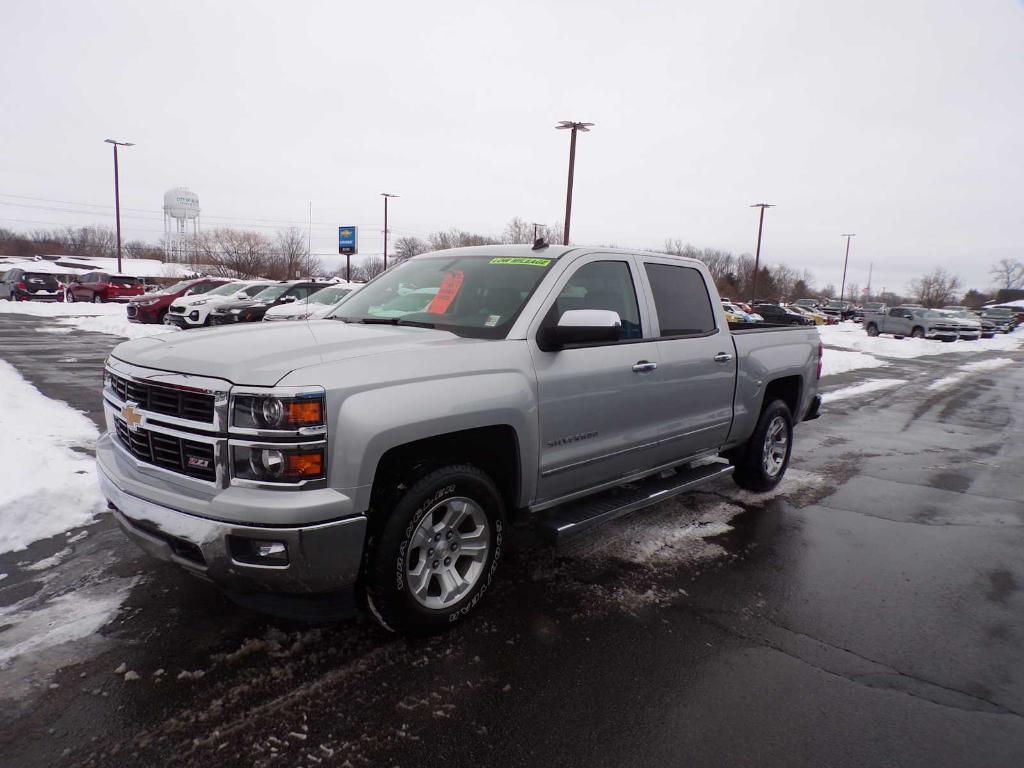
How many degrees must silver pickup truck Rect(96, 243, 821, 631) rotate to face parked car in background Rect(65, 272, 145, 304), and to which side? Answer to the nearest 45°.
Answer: approximately 90° to its right

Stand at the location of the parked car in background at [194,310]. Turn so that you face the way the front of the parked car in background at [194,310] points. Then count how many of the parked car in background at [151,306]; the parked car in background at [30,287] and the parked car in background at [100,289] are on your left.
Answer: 0

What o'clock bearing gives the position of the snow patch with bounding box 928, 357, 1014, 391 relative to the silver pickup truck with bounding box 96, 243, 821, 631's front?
The snow patch is roughly at 6 o'clock from the silver pickup truck.

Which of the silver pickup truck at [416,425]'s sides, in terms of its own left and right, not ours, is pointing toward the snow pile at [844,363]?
back

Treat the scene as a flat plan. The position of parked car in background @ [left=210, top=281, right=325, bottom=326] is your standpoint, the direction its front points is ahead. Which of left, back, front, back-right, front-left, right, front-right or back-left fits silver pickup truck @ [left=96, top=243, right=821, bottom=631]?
front-left

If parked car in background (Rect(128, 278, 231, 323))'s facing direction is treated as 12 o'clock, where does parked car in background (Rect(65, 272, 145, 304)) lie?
parked car in background (Rect(65, 272, 145, 304)) is roughly at 4 o'clock from parked car in background (Rect(128, 278, 231, 323)).

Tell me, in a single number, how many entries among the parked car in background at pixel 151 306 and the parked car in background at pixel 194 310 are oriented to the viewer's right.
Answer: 0

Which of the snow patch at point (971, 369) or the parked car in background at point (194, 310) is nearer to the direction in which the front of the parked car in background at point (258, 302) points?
the parked car in background

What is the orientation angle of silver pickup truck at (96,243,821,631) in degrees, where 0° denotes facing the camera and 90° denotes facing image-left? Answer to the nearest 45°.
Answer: approximately 45°

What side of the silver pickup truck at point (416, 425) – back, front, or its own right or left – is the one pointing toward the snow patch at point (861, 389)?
back

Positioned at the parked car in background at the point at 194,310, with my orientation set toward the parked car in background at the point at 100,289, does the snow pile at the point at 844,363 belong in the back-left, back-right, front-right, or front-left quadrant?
back-right

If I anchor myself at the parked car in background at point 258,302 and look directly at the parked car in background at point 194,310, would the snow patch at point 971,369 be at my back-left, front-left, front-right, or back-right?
back-left

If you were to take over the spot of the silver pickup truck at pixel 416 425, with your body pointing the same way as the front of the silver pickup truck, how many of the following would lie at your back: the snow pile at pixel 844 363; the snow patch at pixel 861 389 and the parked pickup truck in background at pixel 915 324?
3

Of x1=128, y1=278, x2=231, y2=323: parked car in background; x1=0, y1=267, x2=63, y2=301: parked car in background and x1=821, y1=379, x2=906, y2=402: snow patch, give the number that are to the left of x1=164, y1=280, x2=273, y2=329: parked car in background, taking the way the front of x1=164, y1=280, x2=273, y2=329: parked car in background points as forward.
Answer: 1

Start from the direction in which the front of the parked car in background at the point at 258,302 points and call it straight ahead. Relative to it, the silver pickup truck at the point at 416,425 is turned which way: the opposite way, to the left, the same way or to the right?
the same way

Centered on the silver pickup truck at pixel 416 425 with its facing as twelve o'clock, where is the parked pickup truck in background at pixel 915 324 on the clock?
The parked pickup truck in background is roughly at 6 o'clock from the silver pickup truck.

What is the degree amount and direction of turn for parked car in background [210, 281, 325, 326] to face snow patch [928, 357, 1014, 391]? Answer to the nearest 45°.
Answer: approximately 90° to its left
